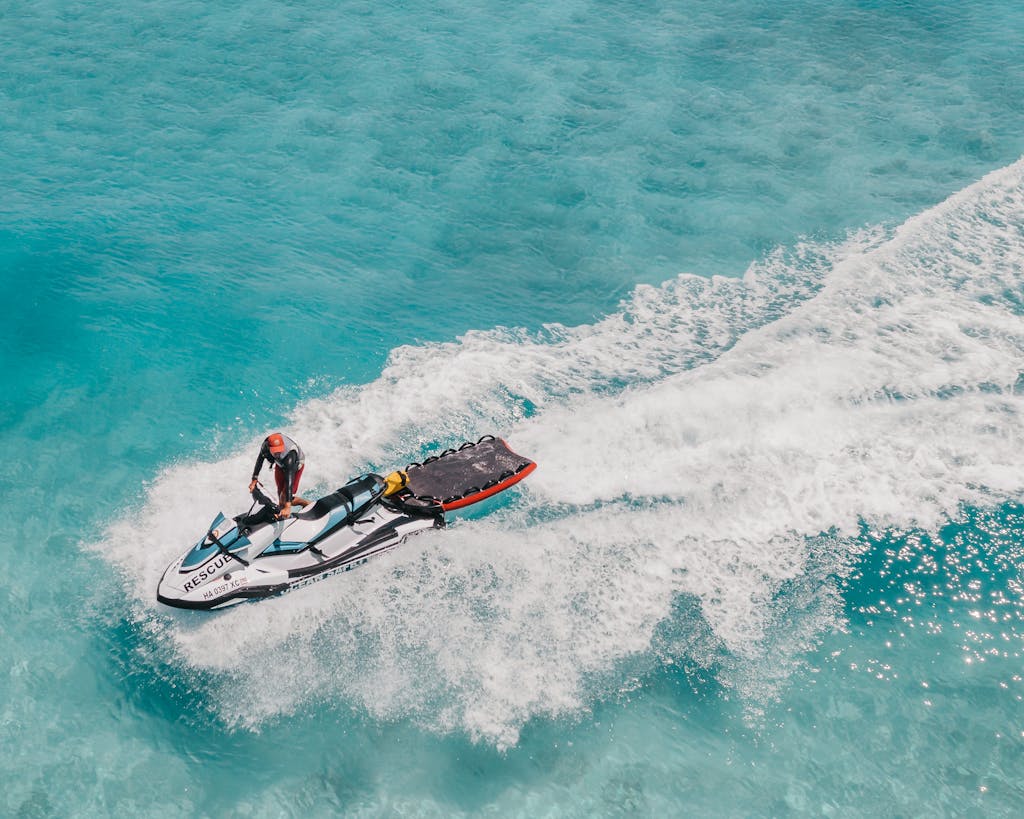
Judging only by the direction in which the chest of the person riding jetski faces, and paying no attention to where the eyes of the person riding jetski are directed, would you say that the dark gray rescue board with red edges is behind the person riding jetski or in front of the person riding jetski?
behind

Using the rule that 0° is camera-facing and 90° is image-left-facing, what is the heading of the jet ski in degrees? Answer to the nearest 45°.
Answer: approximately 45°

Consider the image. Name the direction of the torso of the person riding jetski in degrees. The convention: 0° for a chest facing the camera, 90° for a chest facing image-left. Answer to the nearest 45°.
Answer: approximately 45°
